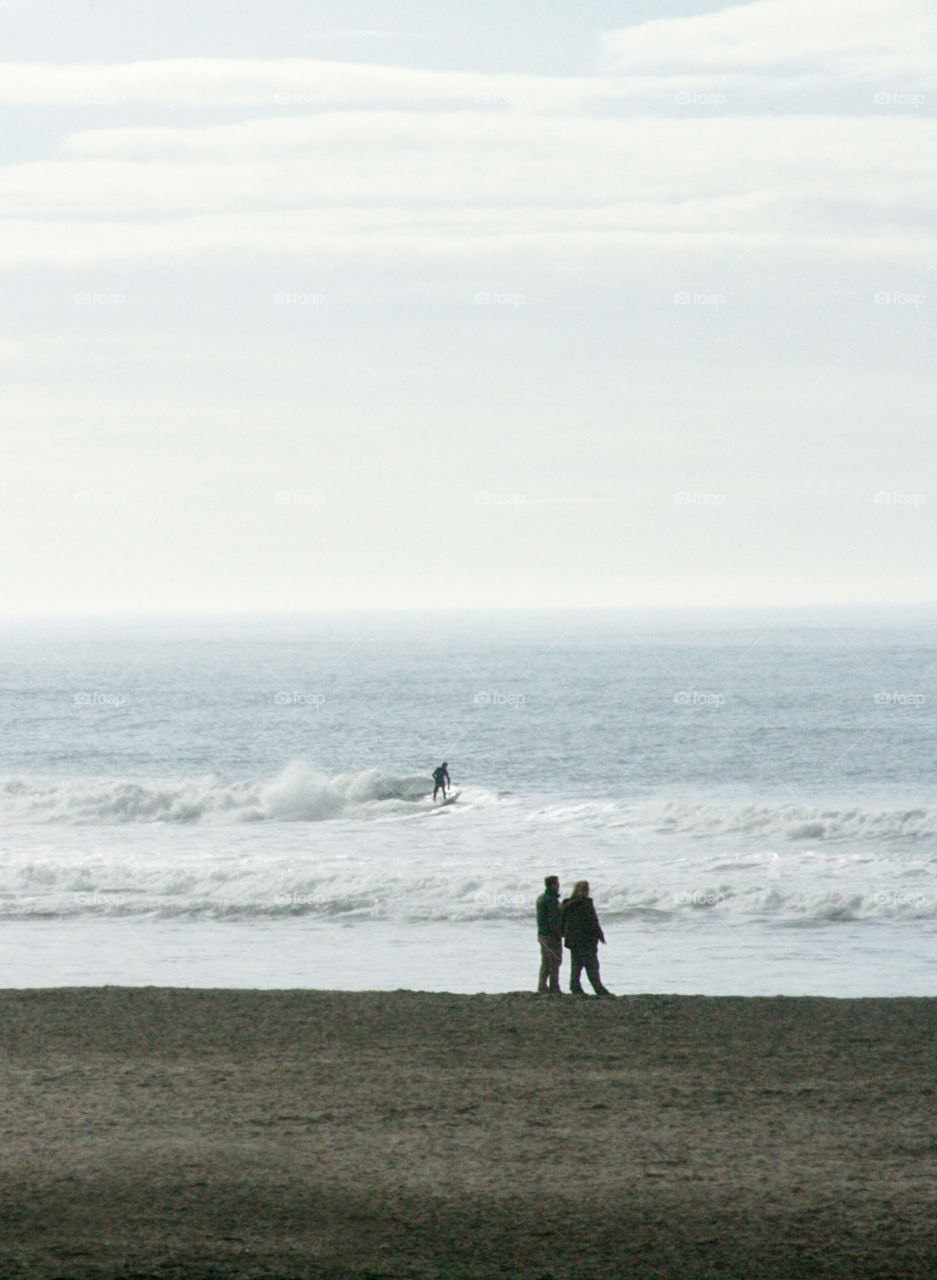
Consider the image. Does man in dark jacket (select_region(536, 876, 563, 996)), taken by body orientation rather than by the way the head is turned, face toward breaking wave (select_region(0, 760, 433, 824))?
no

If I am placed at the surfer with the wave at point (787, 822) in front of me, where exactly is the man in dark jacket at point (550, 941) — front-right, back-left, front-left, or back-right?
front-right

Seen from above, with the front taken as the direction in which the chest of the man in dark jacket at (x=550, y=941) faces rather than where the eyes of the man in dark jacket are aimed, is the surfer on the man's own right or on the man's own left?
on the man's own left

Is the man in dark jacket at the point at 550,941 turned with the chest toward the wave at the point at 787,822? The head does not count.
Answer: no

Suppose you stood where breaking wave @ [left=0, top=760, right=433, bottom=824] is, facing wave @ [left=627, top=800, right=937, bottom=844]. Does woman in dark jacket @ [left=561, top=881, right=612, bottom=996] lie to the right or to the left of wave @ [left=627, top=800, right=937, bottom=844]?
right

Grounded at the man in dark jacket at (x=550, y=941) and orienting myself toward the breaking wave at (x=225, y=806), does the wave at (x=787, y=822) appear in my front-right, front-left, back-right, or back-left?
front-right
